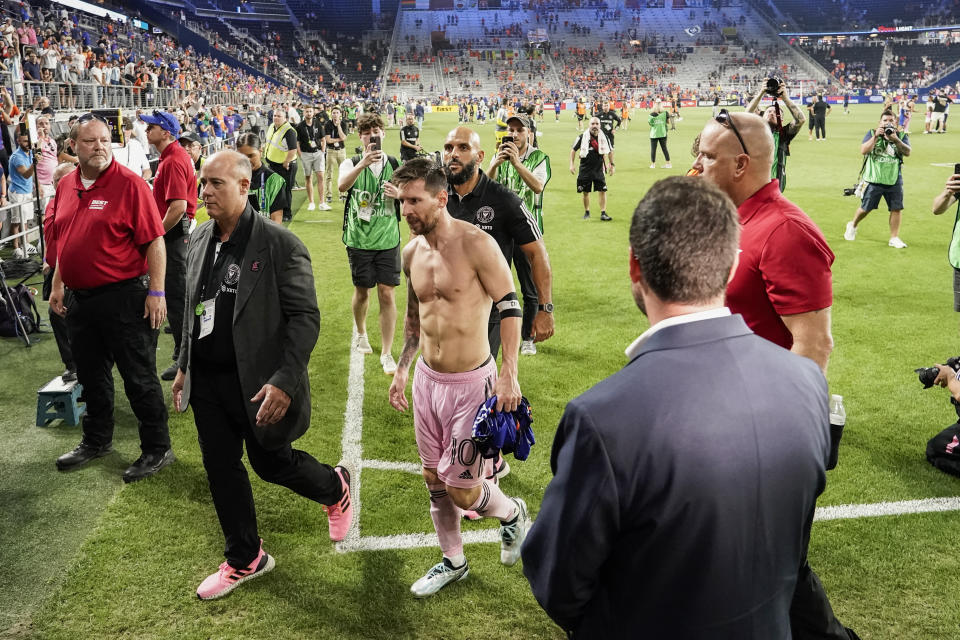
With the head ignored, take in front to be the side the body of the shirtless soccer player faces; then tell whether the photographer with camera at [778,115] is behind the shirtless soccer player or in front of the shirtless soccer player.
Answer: behind

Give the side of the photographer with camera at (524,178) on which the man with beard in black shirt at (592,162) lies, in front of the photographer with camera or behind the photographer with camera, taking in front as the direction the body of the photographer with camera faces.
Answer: behind

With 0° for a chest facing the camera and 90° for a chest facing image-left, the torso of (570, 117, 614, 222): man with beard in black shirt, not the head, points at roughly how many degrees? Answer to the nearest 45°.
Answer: approximately 0°

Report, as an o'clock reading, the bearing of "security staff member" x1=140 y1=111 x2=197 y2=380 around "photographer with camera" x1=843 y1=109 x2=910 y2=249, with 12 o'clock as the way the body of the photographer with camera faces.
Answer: The security staff member is roughly at 1 o'clock from the photographer with camera.

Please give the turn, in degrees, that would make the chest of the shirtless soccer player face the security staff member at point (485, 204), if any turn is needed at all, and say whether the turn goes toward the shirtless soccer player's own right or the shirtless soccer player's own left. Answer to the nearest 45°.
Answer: approximately 135° to the shirtless soccer player's own right

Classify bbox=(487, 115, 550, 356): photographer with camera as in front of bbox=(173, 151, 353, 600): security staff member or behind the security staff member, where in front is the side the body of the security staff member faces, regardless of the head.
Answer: behind
